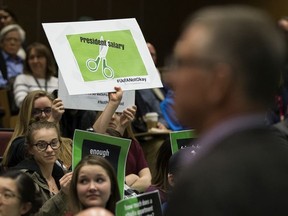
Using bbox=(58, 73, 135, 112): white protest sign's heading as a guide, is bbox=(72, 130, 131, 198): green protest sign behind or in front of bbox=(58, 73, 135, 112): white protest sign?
in front

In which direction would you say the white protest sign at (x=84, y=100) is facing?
toward the camera

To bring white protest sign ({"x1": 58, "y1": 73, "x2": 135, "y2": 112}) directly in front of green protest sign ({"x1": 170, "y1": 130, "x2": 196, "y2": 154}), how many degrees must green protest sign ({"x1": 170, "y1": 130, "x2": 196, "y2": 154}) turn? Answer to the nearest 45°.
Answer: approximately 90° to its right

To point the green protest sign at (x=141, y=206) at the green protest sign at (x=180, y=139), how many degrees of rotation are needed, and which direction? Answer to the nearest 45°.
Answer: approximately 180°

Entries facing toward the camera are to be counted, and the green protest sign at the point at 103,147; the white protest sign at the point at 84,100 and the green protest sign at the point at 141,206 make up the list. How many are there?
3

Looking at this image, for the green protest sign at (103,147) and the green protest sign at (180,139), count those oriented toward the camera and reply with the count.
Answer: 2

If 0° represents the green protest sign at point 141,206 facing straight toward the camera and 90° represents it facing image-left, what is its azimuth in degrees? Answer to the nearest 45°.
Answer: approximately 0°

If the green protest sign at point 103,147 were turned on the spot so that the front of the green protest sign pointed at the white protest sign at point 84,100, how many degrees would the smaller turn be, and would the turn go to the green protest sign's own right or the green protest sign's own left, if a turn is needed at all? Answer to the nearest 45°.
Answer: approximately 180°

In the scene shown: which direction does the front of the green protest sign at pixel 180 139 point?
toward the camera
